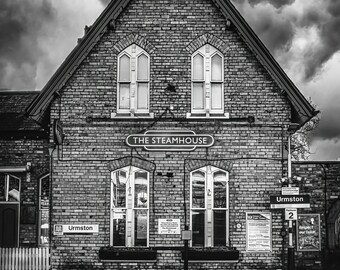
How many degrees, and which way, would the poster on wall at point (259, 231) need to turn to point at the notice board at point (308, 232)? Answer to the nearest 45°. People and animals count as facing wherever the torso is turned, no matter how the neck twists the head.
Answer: approximately 135° to its left

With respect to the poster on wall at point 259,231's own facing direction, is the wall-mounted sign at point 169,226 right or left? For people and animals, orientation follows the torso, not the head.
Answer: on its right

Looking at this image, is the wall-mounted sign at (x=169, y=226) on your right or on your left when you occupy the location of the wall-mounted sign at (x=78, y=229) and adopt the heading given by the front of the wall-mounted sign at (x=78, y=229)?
on your left

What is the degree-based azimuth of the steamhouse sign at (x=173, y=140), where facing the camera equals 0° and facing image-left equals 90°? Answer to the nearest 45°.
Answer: approximately 0°

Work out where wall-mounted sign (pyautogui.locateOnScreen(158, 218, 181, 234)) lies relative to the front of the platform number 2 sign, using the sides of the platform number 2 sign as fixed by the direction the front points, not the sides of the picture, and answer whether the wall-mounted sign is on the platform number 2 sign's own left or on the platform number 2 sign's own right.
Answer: on the platform number 2 sign's own right

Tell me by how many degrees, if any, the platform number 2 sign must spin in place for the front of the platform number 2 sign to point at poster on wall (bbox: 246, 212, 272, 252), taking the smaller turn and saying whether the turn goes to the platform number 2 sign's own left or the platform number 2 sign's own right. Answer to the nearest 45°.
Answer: approximately 135° to the platform number 2 sign's own right

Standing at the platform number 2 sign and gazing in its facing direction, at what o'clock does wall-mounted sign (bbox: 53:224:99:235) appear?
The wall-mounted sign is roughly at 3 o'clock from the platform number 2 sign.
